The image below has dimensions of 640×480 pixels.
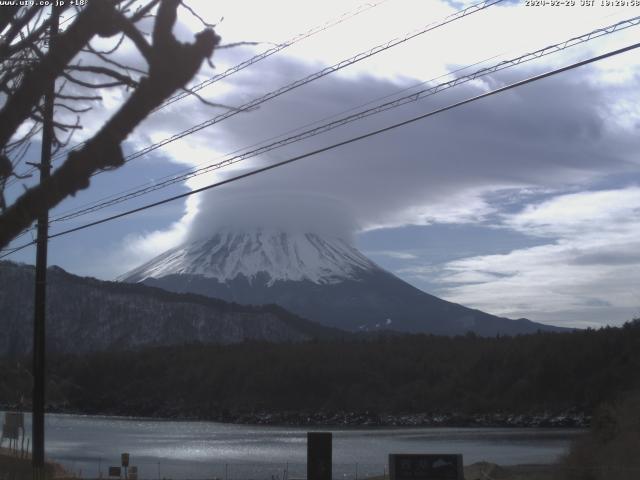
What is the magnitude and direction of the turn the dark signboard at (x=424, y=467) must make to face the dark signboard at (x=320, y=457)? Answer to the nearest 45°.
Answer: approximately 45° to its right

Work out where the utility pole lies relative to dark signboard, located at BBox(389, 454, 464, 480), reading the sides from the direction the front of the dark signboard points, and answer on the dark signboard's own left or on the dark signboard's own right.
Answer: on the dark signboard's own right

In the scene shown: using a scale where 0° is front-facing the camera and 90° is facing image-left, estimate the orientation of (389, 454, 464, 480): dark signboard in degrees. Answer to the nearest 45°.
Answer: approximately 0°

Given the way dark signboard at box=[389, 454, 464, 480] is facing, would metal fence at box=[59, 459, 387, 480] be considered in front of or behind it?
behind

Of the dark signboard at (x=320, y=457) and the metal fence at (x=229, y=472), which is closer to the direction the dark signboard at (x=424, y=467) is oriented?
the dark signboard
